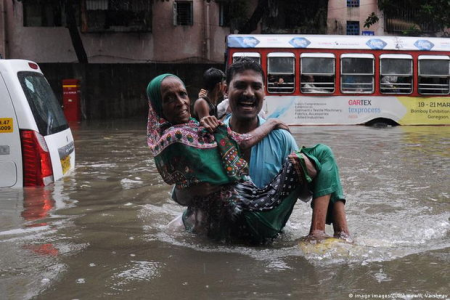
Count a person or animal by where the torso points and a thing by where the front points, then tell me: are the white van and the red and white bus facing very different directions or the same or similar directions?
very different directions

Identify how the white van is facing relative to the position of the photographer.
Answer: facing away from the viewer and to the left of the viewer

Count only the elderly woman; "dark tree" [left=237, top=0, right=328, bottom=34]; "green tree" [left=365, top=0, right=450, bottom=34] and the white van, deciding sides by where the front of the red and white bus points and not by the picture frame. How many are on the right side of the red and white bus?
2

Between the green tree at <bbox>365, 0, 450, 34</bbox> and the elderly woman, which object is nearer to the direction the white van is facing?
the green tree

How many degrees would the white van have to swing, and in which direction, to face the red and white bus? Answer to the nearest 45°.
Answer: approximately 90° to its right
